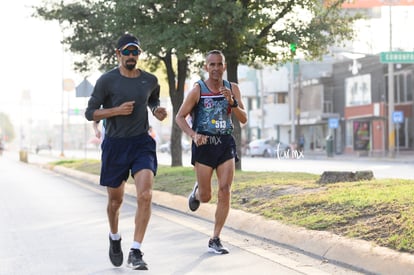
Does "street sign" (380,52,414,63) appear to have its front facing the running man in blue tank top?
yes

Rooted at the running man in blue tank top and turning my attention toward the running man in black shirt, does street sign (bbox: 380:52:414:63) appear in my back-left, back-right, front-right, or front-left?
back-right

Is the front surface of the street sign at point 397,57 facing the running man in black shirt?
yes

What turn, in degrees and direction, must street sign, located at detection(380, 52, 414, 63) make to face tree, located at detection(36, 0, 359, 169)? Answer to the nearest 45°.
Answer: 0° — it already faces it

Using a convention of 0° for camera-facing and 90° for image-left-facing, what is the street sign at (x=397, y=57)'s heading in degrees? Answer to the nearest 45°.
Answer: approximately 0°
